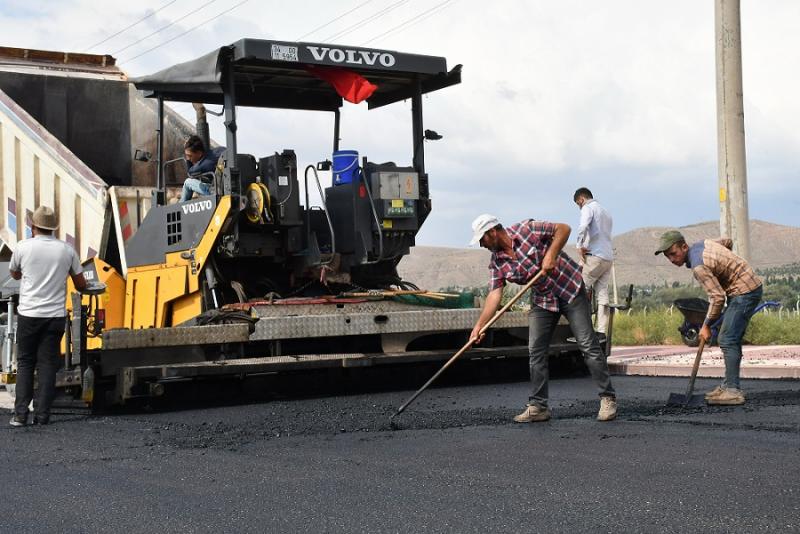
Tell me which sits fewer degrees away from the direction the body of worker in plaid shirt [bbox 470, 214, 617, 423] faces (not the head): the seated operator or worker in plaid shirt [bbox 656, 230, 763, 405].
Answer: the seated operator

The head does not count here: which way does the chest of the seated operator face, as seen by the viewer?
to the viewer's left

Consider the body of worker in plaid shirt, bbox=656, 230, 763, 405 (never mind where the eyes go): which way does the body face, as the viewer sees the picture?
to the viewer's left

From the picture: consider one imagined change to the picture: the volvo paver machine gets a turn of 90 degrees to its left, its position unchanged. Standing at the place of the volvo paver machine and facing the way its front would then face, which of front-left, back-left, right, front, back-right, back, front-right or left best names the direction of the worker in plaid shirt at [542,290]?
left

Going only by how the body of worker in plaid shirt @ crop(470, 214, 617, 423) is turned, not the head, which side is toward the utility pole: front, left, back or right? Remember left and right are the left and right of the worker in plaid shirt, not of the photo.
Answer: back

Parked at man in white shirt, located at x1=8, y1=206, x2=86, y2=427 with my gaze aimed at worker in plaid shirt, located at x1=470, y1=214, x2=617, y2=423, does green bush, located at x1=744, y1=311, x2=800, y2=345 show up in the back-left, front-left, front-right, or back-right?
front-left

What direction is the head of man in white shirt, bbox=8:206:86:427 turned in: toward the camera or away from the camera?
away from the camera

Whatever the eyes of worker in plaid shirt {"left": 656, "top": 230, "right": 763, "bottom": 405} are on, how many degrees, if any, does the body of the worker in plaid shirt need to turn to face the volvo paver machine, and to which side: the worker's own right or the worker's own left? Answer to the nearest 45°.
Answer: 0° — they already face it

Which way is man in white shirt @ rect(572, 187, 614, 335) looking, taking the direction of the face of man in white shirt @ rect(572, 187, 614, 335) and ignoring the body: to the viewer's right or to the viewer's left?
to the viewer's left

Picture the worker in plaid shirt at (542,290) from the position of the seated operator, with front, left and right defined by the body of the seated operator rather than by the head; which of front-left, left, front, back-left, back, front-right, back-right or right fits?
back-left

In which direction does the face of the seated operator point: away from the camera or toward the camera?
toward the camera

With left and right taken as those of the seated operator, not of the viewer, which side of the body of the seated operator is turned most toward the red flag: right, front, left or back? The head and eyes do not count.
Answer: back

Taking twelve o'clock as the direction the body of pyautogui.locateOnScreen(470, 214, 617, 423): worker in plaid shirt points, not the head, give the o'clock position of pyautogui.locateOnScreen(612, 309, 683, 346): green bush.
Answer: The green bush is roughly at 5 o'clock from the worker in plaid shirt.
